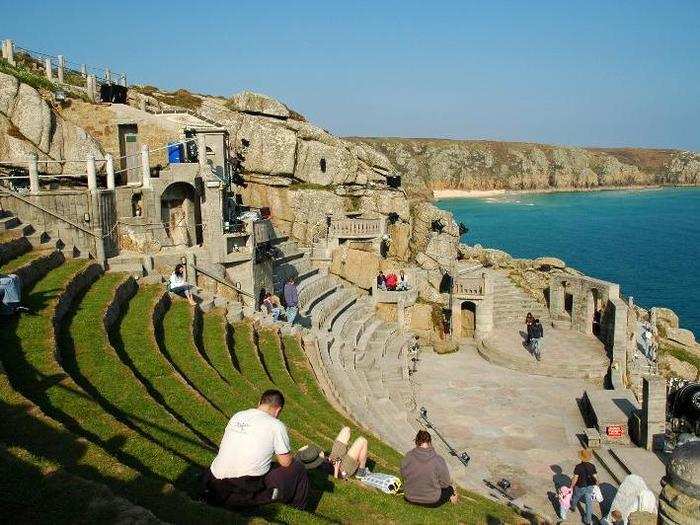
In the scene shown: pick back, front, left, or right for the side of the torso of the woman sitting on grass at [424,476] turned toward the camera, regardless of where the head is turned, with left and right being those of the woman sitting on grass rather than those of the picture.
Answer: back

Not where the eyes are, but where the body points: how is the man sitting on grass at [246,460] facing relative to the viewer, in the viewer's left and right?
facing away from the viewer and to the right of the viewer

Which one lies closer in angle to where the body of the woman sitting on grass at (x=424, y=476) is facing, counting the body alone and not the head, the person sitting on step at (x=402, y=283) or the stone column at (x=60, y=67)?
the person sitting on step

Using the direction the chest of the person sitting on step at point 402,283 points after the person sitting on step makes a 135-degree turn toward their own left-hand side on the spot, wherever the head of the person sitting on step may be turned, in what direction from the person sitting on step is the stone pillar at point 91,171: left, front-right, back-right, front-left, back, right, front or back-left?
back

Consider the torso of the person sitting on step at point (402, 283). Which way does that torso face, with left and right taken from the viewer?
facing the viewer

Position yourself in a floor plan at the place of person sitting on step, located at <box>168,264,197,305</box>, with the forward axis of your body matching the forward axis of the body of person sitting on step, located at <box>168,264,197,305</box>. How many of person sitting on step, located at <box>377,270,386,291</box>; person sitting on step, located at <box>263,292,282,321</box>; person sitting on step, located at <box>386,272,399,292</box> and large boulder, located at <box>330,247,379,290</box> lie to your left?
4

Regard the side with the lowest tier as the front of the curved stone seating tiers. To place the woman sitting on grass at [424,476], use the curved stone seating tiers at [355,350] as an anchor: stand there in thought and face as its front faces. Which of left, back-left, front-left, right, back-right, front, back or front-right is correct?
front-right

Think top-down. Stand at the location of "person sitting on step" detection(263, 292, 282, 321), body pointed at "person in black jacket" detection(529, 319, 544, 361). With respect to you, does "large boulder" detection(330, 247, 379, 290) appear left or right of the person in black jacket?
left

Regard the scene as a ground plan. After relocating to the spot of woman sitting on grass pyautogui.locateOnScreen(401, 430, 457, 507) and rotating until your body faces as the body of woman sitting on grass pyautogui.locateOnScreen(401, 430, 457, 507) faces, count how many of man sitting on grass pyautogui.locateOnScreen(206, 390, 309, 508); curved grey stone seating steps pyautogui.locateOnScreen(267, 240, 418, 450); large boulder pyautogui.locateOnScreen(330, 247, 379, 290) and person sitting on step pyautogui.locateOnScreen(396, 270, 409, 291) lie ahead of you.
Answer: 3

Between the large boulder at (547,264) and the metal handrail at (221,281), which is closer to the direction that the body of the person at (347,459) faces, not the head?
the large boulder

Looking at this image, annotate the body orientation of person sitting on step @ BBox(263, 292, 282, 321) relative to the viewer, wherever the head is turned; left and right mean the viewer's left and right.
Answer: facing the viewer and to the right of the viewer

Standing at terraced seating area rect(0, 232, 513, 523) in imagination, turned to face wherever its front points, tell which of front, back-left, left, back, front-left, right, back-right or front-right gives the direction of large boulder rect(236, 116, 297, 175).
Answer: left

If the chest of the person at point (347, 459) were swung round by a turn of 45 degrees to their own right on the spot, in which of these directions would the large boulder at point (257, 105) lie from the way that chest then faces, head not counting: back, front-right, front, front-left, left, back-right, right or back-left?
back-left

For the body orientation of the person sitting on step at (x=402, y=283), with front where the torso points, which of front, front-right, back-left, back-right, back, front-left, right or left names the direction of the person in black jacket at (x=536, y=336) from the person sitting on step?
front-left
